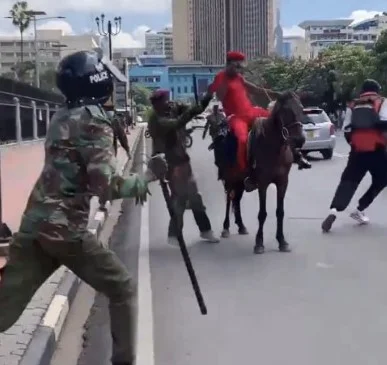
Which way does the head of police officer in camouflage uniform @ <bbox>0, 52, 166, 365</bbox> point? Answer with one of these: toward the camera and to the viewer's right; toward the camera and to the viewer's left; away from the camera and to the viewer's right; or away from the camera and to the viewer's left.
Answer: away from the camera and to the viewer's right

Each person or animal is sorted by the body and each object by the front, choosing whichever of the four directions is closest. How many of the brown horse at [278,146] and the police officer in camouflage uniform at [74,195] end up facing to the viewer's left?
0

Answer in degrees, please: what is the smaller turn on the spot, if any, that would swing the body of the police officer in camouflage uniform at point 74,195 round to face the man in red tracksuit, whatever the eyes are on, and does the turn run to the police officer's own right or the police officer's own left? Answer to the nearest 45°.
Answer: approximately 45° to the police officer's own left

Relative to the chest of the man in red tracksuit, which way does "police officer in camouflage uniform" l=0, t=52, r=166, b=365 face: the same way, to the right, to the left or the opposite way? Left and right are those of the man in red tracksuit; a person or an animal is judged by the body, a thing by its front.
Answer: to the left

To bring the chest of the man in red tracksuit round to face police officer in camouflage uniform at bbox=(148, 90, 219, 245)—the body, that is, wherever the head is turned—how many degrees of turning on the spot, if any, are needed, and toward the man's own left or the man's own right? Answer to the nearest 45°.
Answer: approximately 135° to the man's own right

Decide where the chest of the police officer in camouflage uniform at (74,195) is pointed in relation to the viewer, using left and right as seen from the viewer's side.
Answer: facing away from the viewer and to the right of the viewer

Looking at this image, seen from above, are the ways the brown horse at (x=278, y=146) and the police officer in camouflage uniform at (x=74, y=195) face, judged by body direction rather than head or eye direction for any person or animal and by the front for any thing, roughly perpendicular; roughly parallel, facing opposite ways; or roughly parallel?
roughly perpendicular

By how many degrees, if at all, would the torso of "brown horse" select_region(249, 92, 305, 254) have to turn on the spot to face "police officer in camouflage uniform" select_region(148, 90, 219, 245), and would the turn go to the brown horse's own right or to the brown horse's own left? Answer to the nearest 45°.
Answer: approximately 135° to the brown horse's own right

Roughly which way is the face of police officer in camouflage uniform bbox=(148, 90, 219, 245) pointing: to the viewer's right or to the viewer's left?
to the viewer's right

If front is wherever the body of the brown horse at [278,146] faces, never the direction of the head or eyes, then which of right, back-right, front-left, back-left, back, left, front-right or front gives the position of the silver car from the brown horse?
back-left
